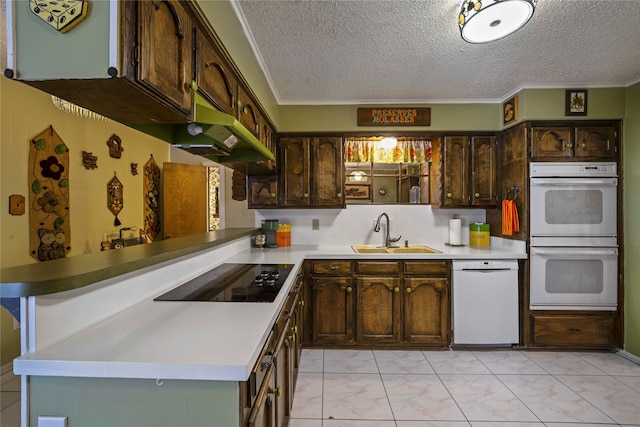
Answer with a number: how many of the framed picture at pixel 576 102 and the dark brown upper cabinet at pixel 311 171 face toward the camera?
2

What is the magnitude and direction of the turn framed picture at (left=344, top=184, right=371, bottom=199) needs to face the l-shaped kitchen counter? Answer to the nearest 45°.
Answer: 0° — it already faces it

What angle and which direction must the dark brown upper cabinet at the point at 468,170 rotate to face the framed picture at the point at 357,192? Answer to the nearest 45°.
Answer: approximately 90° to its right

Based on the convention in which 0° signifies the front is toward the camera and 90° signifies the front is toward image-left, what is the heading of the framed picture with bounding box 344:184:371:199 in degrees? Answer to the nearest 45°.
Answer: approximately 0°

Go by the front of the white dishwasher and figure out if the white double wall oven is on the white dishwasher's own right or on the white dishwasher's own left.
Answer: on the white dishwasher's own left

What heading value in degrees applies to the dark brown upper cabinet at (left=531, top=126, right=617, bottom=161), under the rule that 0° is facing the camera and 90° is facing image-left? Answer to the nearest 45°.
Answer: approximately 0°
